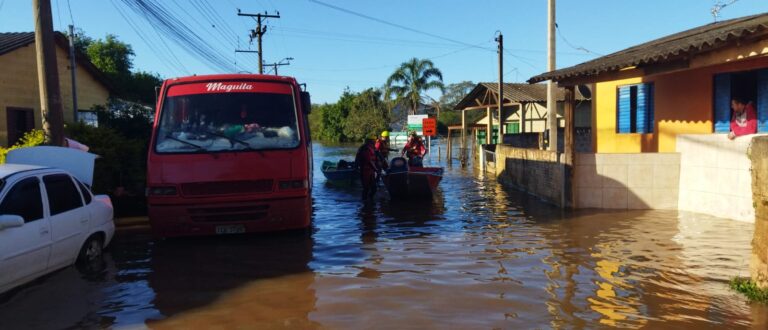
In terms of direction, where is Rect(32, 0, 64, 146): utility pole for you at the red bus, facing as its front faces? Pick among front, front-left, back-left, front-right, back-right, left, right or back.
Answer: back-right

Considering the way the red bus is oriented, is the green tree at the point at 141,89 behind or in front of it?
behind

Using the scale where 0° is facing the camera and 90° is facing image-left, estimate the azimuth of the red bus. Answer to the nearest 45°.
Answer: approximately 0°

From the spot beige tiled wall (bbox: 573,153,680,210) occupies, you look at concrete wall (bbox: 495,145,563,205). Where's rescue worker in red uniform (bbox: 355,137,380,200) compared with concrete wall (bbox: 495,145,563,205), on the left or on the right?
left

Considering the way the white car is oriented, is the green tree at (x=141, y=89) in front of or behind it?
behind

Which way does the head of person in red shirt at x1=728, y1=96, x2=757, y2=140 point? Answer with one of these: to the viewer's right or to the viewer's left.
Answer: to the viewer's left

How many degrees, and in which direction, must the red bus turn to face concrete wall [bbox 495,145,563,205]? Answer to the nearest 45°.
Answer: approximately 135° to its left

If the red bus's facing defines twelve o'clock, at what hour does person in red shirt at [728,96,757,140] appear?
The person in red shirt is roughly at 9 o'clock from the red bus.

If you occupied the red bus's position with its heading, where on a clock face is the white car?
The white car is roughly at 2 o'clock from the red bus.
